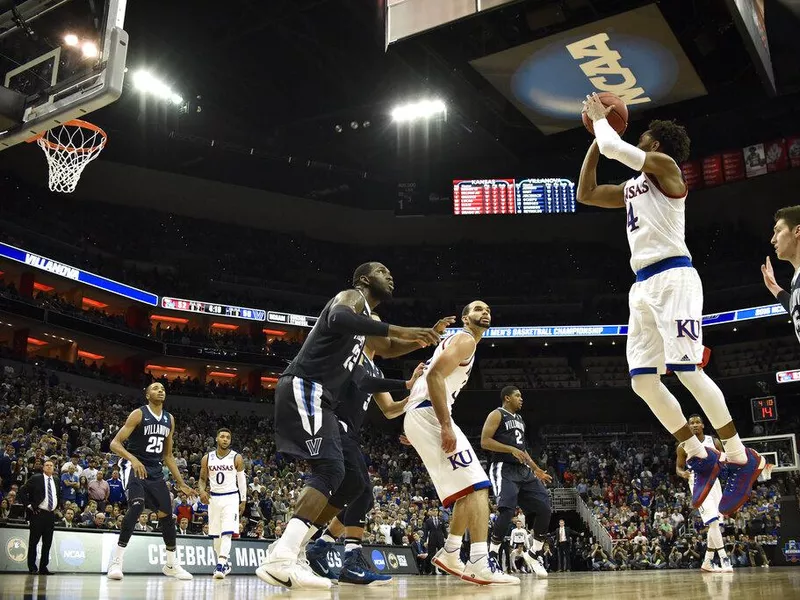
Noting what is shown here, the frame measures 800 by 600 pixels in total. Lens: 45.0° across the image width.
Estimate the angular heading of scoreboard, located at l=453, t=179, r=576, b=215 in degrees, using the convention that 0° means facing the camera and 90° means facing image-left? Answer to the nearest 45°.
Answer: approximately 0°

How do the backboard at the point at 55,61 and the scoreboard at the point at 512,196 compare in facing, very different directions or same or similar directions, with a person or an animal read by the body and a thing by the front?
very different directions

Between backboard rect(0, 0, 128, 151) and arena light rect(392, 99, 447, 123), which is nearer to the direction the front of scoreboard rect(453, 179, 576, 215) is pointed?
the backboard

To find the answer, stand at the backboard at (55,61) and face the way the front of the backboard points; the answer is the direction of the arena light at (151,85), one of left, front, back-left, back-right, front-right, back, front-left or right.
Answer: front-left

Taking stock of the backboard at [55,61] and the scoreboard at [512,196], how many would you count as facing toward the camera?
1

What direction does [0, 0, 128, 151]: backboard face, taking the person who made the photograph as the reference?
facing away from the viewer and to the right of the viewer

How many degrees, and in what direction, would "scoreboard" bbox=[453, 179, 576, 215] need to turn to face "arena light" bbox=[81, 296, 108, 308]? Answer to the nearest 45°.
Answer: approximately 90° to its right

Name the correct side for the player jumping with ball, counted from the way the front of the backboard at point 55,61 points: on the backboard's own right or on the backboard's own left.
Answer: on the backboard's own right

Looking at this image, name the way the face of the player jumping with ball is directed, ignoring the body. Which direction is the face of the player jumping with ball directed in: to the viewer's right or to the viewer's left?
to the viewer's left

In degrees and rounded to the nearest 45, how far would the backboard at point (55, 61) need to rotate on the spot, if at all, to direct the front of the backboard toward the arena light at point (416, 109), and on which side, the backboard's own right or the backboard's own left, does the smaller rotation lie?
0° — it already faces it

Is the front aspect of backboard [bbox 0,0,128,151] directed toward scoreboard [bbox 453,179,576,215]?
yes
